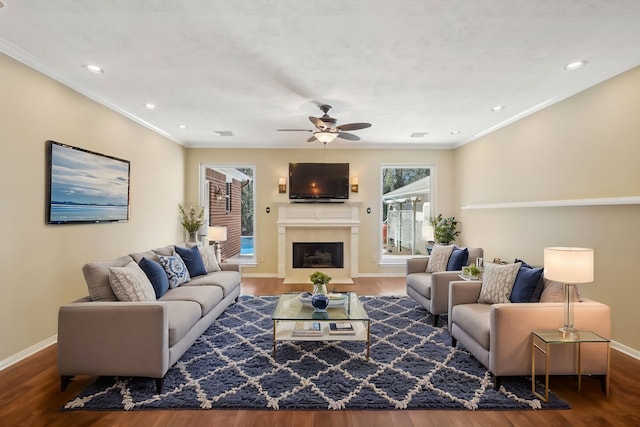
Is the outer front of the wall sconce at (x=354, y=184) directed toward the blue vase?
yes

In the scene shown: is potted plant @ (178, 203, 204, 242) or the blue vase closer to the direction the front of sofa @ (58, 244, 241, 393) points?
the blue vase

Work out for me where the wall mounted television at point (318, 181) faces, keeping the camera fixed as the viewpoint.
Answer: facing the viewer

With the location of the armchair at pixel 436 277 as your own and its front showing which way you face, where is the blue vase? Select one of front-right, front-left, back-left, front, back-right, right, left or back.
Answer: front

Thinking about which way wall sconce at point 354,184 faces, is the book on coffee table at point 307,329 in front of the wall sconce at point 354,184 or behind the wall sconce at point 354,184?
in front

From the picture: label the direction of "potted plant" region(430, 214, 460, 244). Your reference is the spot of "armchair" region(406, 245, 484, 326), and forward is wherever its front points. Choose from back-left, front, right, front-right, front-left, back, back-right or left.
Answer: back-right

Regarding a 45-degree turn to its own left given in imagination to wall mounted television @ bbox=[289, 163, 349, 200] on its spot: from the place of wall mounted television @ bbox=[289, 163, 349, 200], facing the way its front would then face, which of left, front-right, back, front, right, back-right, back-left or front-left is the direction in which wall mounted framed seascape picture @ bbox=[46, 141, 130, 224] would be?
right

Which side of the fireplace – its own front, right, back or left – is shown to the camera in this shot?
front

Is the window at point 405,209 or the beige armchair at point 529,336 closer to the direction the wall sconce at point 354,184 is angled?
the beige armchair

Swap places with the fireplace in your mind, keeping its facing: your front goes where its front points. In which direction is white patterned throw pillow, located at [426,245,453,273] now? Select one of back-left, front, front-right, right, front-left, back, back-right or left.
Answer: front-left

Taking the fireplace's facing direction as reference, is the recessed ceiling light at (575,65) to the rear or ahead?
ahead

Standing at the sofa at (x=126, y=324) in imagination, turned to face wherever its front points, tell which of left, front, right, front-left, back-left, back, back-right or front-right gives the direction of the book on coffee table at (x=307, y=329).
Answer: front-left

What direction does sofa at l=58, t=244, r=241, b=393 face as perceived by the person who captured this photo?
facing the viewer and to the right of the viewer

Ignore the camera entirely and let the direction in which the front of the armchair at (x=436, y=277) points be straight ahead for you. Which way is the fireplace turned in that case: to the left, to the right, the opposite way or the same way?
to the left

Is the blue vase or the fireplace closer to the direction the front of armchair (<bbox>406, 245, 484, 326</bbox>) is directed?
the blue vase

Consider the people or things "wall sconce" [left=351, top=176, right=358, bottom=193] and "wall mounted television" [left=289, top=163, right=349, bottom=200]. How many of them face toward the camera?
2
